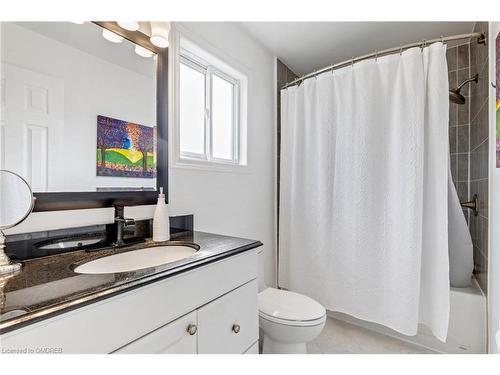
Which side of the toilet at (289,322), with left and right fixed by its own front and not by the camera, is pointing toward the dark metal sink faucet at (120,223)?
right

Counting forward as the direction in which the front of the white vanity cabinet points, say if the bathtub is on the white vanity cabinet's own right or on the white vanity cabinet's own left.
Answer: on the white vanity cabinet's own left

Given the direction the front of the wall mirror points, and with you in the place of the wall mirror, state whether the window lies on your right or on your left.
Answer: on your left

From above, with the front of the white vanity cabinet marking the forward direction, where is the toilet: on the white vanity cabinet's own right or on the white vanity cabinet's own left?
on the white vanity cabinet's own left

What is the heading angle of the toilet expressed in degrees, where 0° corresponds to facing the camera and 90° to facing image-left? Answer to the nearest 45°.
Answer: approximately 315°

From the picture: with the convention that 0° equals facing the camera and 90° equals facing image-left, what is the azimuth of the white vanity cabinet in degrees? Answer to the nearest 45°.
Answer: approximately 315°
